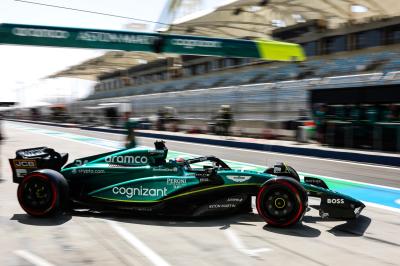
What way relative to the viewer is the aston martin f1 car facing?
to the viewer's right

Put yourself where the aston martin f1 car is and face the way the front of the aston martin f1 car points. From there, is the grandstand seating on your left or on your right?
on your left

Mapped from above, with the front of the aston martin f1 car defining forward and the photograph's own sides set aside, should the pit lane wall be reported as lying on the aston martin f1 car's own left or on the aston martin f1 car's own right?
on the aston martin f1 car's own left

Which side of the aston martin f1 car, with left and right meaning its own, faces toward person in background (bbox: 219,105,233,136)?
left

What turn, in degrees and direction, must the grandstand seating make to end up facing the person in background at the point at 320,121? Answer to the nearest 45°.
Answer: approximately 45° to its left

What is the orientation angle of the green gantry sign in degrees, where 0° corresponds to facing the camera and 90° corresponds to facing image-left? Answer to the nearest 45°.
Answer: approximately 0°

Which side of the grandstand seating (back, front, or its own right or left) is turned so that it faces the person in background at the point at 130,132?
front
